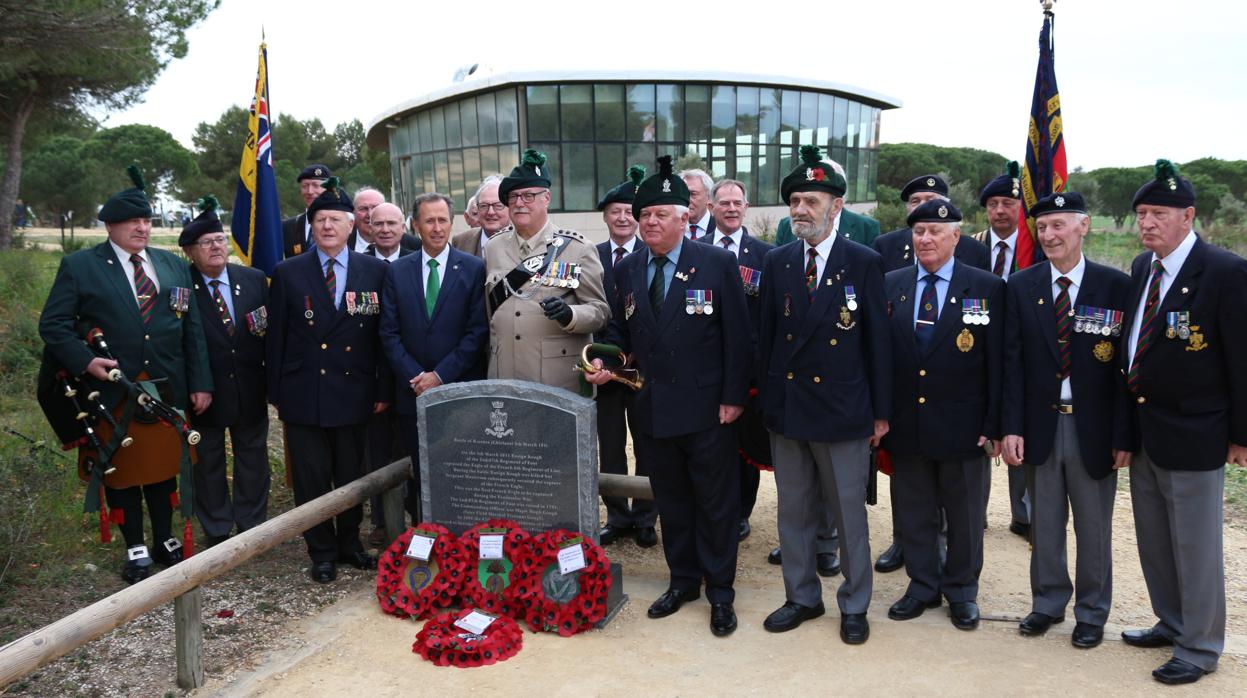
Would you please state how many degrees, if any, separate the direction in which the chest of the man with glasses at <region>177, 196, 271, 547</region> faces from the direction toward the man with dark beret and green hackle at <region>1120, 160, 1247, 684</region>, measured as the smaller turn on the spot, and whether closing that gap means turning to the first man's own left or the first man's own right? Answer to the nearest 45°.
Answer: approximately 45° to the first man's own left

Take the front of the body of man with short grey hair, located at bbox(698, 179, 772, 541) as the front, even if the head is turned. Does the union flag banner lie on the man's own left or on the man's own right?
on the man's own right

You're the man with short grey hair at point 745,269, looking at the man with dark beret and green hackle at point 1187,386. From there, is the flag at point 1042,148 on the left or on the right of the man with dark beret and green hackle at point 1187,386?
left

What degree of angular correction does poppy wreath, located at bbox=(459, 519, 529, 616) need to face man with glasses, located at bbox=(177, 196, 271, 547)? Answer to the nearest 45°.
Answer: approximately 135° to its right

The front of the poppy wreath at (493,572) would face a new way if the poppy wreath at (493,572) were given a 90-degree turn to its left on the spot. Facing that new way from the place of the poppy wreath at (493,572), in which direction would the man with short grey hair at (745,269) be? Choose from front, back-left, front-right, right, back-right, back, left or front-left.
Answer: front-left

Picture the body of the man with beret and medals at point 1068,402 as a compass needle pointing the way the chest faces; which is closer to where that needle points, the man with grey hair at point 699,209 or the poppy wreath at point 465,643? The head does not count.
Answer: the poppy wreath
